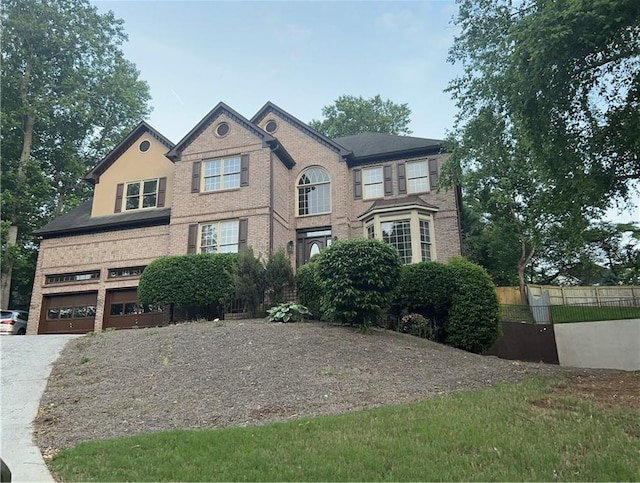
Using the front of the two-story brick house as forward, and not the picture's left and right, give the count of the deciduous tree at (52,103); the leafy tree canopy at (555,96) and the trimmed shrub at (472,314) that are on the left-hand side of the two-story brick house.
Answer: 2

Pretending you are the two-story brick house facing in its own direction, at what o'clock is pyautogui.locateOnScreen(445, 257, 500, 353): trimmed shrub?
The trimmed shrub is roughly at 9 o'clock from the two-story brick house.

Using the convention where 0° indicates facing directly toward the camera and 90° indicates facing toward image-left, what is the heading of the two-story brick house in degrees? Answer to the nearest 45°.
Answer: approximately 45°

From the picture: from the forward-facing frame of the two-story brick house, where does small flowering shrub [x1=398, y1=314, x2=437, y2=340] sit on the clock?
The small flowering shrub is roughly at 9 o'clock from the two-story brick house.

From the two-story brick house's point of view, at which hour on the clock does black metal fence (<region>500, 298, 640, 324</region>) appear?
The black metal fence is roughly at 8 o'clock from the two-story brick house.

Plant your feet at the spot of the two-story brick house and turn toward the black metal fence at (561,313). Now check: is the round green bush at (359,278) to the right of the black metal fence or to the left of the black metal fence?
right

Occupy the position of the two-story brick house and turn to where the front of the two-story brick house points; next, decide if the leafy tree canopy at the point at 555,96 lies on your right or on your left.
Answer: on your left
